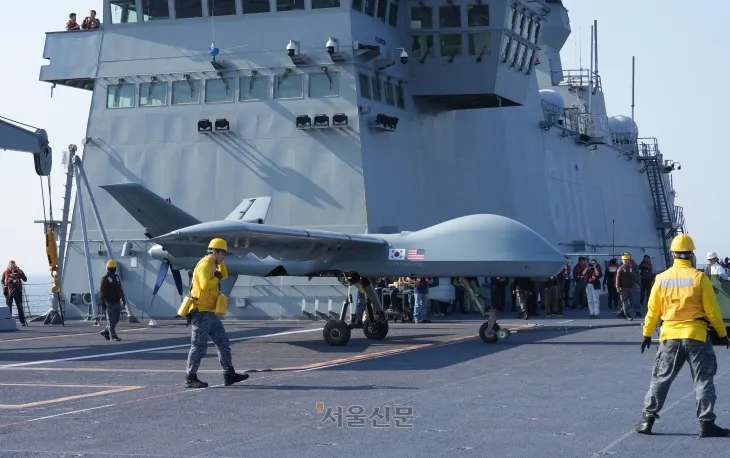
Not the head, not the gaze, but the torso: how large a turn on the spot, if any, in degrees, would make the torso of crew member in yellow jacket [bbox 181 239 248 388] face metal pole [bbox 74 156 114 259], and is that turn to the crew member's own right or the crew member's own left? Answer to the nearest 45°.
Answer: approximately 90° to the crew member's own left

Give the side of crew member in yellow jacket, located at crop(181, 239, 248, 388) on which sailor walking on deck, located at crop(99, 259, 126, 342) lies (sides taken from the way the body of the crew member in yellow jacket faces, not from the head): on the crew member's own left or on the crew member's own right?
on the crew member's own left

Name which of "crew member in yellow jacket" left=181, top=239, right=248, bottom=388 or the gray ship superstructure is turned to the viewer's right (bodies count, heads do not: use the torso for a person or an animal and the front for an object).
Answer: the crew member in yellow jacket

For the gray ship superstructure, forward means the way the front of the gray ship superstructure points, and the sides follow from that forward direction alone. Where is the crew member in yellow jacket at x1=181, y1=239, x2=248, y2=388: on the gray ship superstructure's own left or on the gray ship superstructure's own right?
on the gray ship superstructure's own left

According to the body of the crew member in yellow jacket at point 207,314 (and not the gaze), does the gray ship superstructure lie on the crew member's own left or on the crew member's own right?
on the crew member's own left

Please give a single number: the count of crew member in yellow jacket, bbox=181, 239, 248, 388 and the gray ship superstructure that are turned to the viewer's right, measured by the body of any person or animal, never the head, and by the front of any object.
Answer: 1
